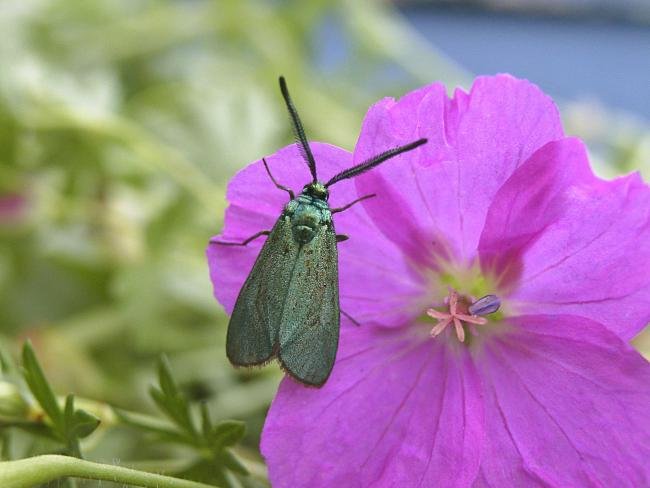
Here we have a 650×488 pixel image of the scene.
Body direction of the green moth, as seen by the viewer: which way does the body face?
away from the camera
